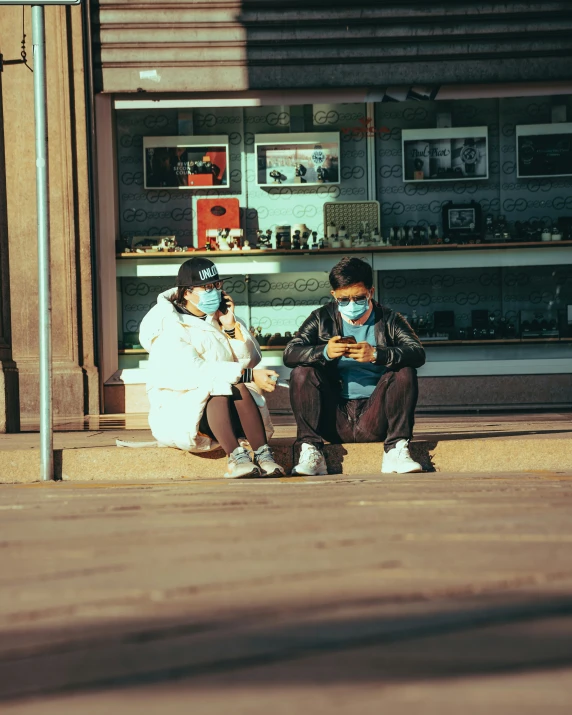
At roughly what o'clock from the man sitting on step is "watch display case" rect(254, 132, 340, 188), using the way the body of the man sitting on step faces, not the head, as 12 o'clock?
The watch display case is roughly at 6 o'clock from the man sitting on step.

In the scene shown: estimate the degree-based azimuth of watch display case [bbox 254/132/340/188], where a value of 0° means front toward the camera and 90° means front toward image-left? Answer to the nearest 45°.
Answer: approximately 0°

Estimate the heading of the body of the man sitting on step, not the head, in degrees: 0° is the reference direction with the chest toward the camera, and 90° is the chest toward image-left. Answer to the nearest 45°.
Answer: approximately 0°

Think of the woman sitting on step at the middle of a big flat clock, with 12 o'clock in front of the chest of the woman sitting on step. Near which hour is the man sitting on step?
The man sitting on step is roughly at 10 o'clock from the woman sitting on step.

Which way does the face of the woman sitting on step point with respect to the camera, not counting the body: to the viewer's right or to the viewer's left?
to the viewer's right

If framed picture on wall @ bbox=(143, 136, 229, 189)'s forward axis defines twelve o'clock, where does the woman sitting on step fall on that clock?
The woman sitting on step is roughly at 12 o'clock from the framed picture on wall.

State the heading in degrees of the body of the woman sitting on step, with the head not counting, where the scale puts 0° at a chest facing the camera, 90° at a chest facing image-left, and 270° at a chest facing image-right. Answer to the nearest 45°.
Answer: approximately 315°

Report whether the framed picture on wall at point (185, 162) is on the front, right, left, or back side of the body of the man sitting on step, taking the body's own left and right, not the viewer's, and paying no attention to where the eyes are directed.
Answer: back

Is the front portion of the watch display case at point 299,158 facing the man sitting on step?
yes
